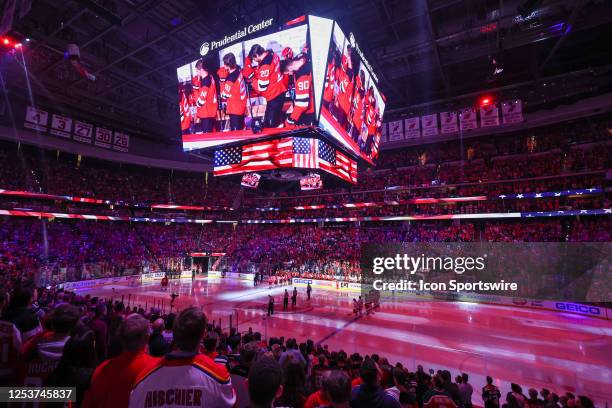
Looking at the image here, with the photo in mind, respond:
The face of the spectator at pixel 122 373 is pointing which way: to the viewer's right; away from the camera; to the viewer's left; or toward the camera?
away from the camera

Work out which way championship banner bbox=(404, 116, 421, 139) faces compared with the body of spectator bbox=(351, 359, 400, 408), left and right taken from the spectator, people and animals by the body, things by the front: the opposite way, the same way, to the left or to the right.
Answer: the opposite way

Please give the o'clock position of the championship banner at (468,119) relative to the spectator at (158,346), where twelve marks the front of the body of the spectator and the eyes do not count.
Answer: The championship banner is roughly at 2 o'clock from the spectator.

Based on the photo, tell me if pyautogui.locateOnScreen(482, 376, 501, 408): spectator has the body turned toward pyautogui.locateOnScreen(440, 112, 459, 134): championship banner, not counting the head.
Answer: yes

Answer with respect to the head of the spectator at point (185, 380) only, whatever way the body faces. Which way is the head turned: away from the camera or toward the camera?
away from the camera

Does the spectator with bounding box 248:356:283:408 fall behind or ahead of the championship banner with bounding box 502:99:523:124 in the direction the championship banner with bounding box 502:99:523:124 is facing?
ahead

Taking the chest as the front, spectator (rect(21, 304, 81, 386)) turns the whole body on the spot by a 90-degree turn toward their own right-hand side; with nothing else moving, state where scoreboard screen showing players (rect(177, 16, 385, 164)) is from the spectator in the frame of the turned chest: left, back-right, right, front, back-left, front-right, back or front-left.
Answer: left

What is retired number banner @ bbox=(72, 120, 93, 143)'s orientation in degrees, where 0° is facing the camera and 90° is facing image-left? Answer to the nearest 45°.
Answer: approximately 315°

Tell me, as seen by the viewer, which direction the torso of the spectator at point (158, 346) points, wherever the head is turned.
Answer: away from the camera

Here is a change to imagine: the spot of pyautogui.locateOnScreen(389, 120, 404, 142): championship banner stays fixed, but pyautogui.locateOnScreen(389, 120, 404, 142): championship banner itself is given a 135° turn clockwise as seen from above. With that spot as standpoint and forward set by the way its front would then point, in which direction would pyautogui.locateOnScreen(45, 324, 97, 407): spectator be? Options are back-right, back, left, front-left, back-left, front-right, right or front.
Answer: back-left

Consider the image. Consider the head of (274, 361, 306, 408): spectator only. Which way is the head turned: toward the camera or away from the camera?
away from the camera

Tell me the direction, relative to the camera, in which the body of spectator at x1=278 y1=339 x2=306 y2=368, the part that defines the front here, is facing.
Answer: away from the camera

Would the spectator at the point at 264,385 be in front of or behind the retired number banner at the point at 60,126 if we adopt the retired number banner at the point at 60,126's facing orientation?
in front

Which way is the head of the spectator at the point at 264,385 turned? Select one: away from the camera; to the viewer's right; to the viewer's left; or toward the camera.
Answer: away from the camera

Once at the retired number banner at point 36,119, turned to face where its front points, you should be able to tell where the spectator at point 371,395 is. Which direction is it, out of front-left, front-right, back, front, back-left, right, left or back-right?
front

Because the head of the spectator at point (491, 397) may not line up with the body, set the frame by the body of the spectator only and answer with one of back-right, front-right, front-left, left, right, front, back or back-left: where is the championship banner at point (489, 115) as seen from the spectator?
front

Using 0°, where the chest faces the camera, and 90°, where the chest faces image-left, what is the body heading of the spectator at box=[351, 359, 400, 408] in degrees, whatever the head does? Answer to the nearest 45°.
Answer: approximately 180°

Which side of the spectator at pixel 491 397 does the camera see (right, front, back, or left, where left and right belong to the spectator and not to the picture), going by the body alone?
back

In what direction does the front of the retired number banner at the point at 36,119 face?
toward the camera

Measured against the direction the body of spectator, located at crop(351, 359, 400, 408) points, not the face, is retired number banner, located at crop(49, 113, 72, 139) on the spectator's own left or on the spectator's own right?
on the spectator's own left

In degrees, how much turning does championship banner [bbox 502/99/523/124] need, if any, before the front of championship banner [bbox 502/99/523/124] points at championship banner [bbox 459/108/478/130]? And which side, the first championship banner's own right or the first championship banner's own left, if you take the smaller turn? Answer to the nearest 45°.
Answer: approximately 90° to the first championship banner's own right

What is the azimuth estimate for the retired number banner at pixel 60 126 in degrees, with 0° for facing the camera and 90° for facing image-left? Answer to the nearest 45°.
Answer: approximately 315°
